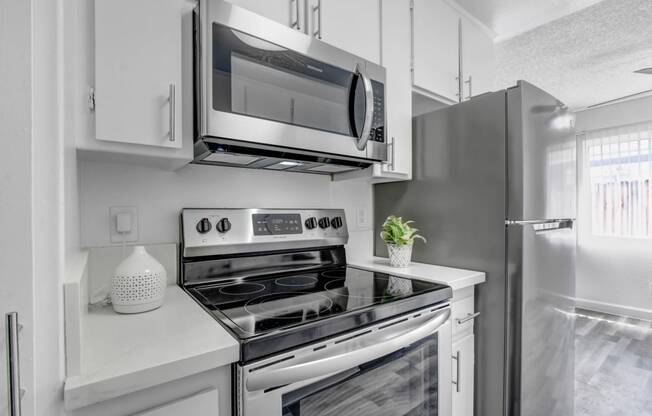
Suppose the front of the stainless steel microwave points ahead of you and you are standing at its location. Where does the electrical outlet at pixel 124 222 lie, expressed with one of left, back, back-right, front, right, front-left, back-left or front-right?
back-right

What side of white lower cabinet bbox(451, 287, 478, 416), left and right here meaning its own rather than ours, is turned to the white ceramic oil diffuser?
right

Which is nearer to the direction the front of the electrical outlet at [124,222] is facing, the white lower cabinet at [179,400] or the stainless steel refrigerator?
the white lower cabinet

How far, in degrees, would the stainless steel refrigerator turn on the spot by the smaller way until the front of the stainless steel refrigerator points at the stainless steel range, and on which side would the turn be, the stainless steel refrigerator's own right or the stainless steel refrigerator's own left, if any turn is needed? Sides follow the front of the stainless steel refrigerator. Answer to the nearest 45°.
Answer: approximately 90° to the stainless steel refrigerator's own right

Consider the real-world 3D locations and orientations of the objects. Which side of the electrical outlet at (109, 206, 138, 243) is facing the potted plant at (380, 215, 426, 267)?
left

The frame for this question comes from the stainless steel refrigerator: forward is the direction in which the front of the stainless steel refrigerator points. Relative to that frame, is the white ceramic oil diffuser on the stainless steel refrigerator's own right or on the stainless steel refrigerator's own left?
on the stainless steel refrigerator's own right
